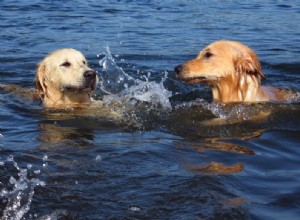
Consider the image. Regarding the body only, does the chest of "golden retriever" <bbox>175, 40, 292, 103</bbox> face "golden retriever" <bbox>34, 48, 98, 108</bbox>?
yes

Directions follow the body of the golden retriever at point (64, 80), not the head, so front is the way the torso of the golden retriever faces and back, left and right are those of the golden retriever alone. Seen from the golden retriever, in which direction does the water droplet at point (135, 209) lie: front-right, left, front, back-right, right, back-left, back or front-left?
front-right

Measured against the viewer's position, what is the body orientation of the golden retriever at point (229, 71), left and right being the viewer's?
facing to the left of the viewer

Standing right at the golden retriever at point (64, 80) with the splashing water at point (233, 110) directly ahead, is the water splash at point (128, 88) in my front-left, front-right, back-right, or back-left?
front-left

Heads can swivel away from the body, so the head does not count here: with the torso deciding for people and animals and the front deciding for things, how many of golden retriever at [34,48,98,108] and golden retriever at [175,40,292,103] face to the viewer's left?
1

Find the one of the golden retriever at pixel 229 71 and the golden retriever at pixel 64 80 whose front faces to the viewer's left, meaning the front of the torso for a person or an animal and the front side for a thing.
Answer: the golden retriever at pixel 229 71

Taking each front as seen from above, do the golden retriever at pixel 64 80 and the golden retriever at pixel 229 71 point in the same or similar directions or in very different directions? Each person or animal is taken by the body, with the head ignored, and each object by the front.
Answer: very different directions

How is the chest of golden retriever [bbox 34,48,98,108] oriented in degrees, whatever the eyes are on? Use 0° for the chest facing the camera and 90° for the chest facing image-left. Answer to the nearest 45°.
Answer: approximately 315°

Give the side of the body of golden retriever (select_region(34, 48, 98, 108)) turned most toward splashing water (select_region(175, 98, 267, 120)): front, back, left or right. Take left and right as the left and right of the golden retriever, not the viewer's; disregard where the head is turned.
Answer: front
